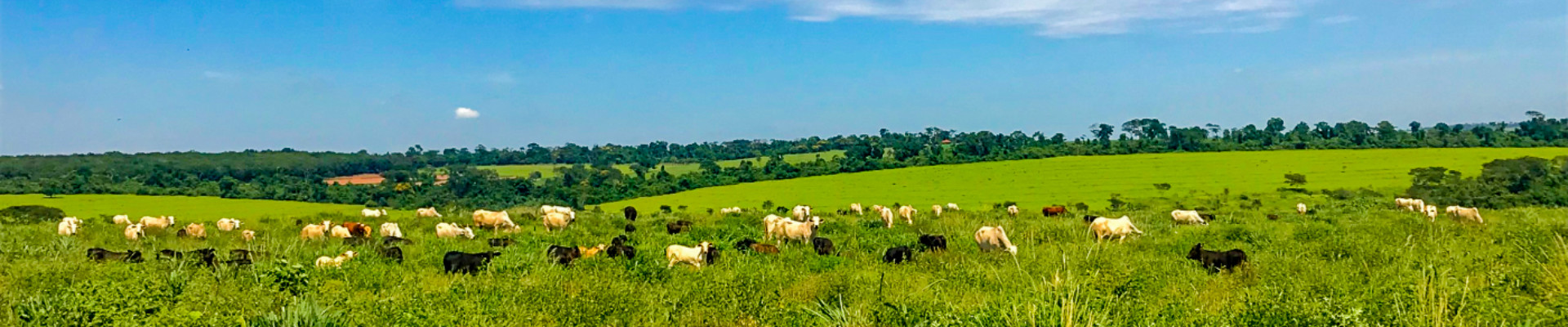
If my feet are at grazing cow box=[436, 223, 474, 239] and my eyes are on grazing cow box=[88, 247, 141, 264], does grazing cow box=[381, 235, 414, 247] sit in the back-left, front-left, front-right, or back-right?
front-left

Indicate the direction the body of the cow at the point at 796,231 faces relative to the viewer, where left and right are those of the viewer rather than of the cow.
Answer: facing to the right of the viewer

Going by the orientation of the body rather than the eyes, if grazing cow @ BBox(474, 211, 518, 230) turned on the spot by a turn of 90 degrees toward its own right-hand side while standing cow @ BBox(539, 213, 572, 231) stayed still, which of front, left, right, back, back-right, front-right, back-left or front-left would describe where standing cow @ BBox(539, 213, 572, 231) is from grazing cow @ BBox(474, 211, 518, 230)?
front-left

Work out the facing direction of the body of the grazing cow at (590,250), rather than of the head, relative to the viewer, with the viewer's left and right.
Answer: facing to the right of the viewer

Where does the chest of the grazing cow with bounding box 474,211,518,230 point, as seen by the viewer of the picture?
to the viewer's right

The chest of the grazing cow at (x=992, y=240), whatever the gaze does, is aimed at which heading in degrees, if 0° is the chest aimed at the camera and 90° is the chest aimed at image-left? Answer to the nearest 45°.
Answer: approximately 315°
